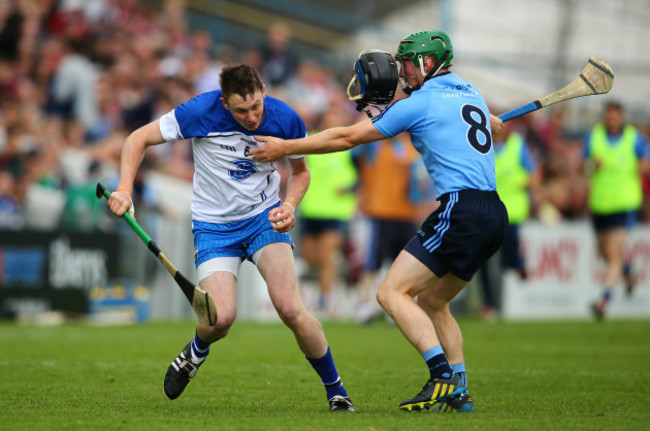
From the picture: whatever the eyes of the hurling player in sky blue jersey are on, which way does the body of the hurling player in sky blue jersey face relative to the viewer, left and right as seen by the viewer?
facing away from the viewer and to the left of the viewer

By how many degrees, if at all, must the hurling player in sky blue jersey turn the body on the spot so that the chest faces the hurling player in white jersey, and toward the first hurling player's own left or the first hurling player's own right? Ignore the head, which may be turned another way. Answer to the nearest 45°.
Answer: approximately 45° to the first hurling player's own left

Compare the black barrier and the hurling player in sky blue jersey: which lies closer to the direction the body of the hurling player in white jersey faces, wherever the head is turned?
the hurling player in sky blue jersey

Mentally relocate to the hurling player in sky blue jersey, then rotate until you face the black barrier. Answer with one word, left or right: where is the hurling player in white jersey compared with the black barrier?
left

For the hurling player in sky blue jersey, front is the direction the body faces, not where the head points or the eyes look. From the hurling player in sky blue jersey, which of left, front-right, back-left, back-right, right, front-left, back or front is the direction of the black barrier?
front

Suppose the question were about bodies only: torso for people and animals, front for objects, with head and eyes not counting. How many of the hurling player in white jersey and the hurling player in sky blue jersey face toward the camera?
1

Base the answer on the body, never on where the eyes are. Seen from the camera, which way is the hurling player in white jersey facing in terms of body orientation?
toward the camera

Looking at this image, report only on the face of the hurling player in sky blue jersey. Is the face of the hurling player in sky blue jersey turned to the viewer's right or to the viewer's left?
to the viewer's left

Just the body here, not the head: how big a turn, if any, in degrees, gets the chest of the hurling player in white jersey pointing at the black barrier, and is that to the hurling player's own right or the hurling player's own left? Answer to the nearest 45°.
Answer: approximately 180°
